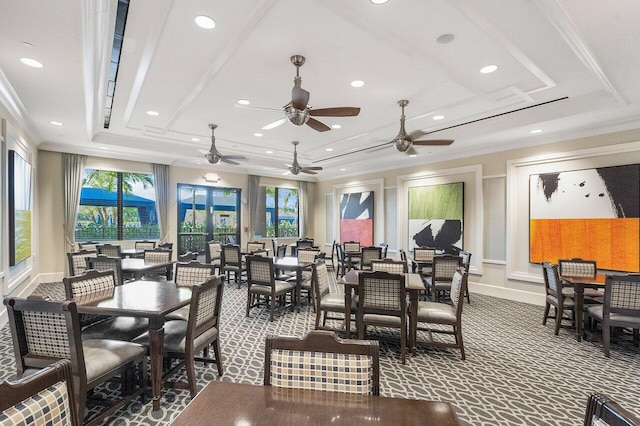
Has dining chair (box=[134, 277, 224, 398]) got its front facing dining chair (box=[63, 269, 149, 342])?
yes

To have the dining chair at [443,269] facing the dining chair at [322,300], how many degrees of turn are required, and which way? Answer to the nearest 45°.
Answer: approximately 90° to its left

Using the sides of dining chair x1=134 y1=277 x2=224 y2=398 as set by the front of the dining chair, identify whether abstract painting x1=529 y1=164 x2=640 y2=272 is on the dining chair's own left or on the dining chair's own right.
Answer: on the dining chair's own right

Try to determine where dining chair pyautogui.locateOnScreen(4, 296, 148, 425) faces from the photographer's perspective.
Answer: facing away from the viewer and to the right of the viewer

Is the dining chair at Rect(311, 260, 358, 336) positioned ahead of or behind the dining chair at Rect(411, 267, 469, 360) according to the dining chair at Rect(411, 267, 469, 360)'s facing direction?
ahead

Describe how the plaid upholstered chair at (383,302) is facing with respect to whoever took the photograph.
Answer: facing away from the viewer

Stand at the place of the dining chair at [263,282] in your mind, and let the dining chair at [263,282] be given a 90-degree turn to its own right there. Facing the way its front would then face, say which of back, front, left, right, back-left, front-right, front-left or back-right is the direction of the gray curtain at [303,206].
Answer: back-left

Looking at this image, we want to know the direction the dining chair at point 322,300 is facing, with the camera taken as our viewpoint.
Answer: facing to the right of the viewer

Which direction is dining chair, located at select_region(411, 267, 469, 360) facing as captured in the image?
to the viewer's left

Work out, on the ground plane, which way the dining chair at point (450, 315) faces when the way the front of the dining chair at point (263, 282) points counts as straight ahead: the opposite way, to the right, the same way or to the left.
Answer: to the left
